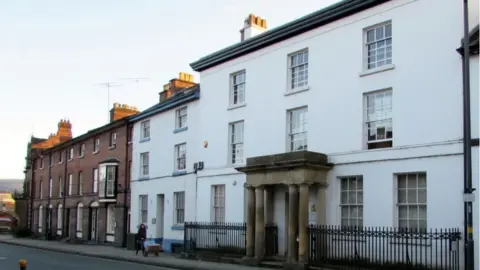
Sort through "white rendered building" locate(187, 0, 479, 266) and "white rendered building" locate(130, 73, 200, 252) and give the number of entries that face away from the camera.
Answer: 0

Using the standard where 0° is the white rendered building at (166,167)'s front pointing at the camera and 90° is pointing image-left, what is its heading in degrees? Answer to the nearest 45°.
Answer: approximately 45°

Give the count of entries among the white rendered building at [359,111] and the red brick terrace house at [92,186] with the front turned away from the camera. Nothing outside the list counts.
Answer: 0

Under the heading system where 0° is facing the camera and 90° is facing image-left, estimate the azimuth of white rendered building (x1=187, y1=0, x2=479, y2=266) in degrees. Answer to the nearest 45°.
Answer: approximately 45°

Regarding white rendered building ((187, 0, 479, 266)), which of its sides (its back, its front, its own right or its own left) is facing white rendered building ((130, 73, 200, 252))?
right

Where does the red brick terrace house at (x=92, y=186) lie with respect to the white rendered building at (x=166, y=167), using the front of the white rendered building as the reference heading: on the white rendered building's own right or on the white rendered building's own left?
on the white rendered building's own right
